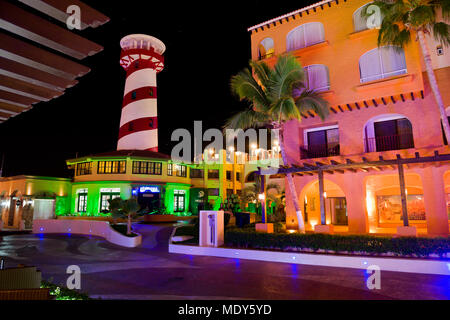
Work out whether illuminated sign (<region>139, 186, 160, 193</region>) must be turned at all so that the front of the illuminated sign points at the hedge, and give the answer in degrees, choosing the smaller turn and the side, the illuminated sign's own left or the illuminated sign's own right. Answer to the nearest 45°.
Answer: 0° — it already faces it

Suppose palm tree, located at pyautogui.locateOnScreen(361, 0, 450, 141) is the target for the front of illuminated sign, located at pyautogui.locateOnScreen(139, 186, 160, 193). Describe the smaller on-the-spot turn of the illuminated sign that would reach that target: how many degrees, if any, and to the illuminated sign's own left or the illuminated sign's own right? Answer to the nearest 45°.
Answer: approximately 45° to the illuminated sign's own left

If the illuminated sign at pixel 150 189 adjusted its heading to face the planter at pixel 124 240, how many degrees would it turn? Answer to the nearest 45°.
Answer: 0° — it already faces it

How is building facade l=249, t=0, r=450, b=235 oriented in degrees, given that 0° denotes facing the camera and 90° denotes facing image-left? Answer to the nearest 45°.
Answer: approximately 45°

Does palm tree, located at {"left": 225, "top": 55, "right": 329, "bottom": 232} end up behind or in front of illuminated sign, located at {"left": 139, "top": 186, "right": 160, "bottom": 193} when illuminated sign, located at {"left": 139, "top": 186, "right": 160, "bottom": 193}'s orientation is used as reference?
in front

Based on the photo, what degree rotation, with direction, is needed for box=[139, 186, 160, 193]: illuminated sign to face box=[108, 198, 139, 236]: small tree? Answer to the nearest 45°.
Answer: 0° — it already faces it

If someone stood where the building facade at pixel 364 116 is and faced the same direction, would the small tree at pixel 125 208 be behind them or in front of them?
in front

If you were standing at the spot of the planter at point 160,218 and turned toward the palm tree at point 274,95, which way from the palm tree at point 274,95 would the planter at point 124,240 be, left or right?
right

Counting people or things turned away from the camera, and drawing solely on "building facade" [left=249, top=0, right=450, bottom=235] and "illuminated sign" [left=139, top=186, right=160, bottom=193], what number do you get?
0

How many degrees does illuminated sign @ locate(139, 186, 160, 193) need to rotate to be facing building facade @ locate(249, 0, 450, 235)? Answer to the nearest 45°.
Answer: approximately 45° to its left

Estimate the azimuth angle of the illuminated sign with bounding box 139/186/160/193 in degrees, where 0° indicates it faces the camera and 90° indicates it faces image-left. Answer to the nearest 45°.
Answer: approximately 0°

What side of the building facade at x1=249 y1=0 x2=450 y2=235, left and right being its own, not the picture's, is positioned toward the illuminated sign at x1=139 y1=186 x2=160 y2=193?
right
